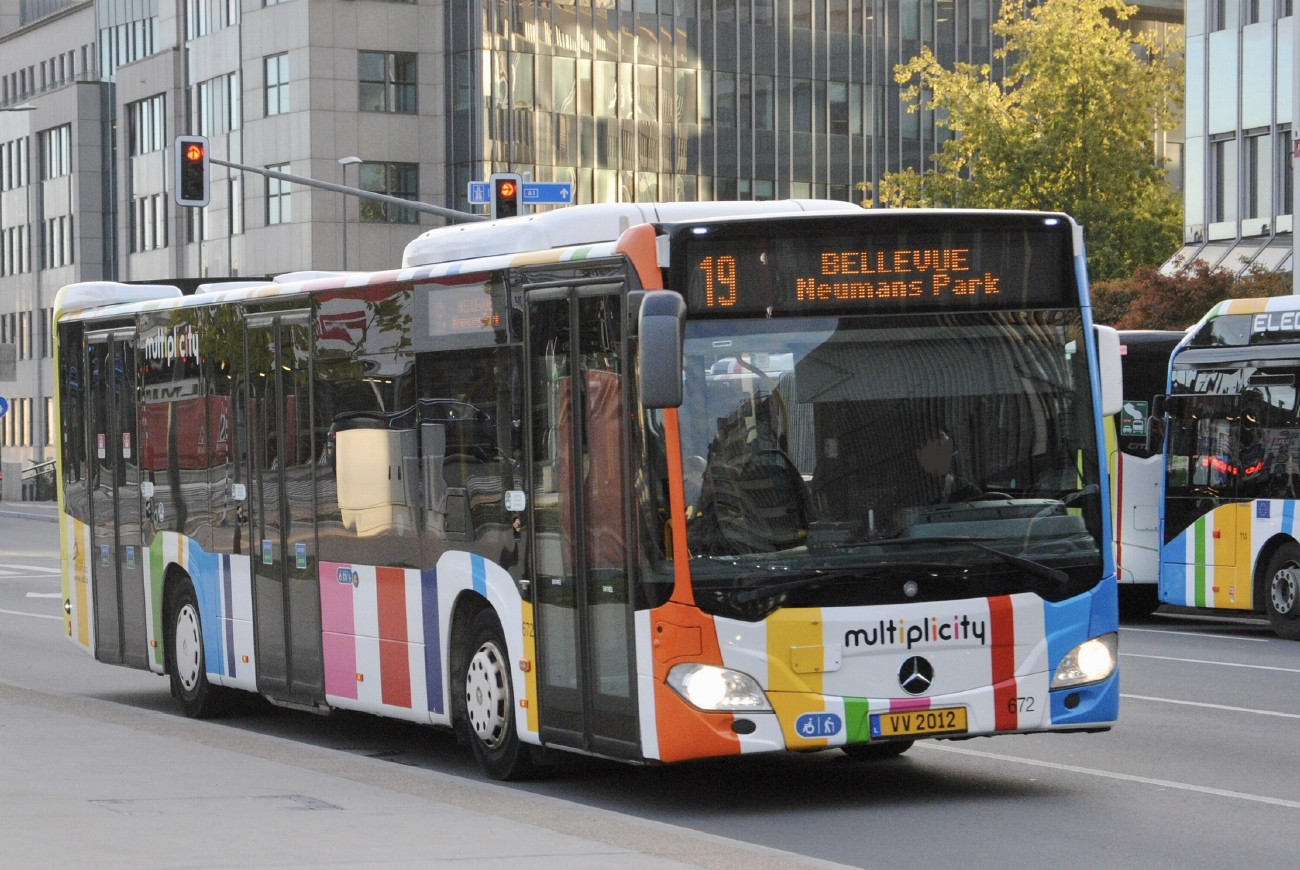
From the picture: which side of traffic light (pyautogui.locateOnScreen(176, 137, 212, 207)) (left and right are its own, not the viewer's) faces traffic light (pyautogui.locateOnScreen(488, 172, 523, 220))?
left

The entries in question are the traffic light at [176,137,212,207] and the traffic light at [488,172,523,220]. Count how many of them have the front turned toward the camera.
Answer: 2

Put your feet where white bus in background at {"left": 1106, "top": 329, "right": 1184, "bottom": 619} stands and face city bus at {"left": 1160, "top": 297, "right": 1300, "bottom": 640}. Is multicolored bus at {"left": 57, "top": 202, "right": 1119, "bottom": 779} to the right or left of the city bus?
right

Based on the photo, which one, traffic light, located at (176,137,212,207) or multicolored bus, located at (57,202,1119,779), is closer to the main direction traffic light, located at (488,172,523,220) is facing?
the multicolored bus

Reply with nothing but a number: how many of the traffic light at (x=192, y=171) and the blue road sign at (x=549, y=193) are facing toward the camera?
2

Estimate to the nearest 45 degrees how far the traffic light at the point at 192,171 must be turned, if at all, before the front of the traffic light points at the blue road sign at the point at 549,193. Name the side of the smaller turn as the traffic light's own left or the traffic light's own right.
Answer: approximately 45° to the traffic light's own left

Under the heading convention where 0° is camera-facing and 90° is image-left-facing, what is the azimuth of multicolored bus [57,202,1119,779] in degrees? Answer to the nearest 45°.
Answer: approximately 315°
